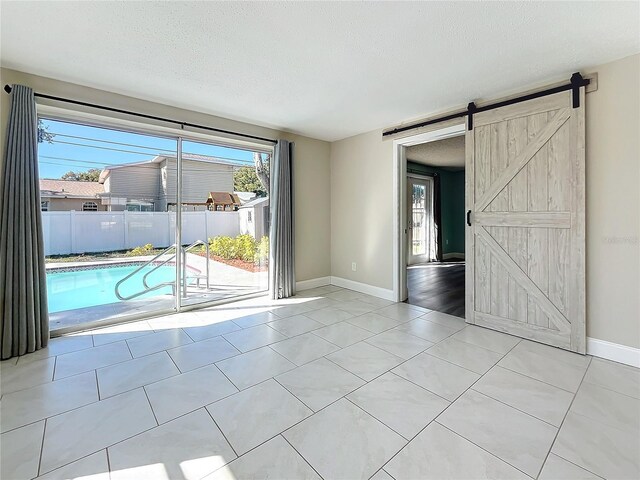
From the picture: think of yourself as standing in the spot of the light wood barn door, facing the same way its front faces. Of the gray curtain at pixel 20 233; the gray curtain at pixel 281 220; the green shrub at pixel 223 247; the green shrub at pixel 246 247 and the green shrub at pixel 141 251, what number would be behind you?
0

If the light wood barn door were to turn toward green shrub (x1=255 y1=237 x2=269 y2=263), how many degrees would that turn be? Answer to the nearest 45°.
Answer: approximately 45° to its right

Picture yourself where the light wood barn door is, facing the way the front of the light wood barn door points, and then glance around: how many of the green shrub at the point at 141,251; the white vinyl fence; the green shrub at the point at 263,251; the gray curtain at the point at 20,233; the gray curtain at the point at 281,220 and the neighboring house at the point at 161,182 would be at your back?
0

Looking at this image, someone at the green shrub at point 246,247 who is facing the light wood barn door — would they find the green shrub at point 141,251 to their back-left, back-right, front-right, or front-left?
back-right

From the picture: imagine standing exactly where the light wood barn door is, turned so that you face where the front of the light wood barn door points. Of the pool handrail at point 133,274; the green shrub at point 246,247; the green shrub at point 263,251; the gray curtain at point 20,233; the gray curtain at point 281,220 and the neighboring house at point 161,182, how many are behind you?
0

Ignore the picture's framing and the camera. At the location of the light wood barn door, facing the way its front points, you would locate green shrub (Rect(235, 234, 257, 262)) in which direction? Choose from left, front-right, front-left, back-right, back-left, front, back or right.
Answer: front-right

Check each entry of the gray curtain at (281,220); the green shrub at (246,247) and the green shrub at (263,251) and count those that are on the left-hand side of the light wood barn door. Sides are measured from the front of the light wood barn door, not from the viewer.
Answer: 0

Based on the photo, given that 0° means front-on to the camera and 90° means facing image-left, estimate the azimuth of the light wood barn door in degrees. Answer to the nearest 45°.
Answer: approximately 45°

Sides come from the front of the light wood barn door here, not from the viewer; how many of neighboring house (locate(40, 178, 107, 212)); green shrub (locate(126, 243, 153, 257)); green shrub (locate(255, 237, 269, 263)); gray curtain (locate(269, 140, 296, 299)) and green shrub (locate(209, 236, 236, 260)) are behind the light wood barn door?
0

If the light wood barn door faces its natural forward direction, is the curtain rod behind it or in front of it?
in front

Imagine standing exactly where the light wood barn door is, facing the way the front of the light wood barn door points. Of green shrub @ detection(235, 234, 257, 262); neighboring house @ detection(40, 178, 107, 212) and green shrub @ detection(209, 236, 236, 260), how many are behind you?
0

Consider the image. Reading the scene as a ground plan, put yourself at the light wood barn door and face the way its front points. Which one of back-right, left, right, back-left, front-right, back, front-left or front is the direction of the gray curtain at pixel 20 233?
front

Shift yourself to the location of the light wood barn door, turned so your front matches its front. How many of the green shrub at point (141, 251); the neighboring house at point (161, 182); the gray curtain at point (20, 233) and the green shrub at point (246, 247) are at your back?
0

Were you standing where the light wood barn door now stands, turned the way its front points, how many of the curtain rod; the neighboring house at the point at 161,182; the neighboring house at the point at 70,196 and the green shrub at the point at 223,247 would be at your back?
0

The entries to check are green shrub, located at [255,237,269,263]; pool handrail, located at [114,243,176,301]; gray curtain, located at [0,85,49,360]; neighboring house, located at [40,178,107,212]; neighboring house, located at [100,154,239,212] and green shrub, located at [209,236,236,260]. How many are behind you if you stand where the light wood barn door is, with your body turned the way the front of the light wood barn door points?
0
